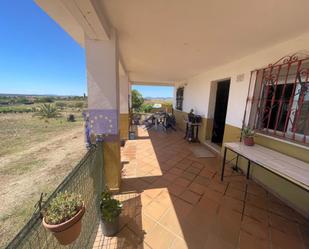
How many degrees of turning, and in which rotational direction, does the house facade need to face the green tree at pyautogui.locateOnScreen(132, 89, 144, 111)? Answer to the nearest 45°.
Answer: approximately 90° to its right

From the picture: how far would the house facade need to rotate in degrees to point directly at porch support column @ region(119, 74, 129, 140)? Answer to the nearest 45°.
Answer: approximately 45° to its right

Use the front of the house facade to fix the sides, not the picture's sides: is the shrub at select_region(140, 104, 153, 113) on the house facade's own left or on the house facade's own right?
on the house facade's own right

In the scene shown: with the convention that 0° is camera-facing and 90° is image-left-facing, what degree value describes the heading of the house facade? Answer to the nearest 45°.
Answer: approximately 90°

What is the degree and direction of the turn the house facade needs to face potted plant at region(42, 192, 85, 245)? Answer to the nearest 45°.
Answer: approximately 45° to its left
